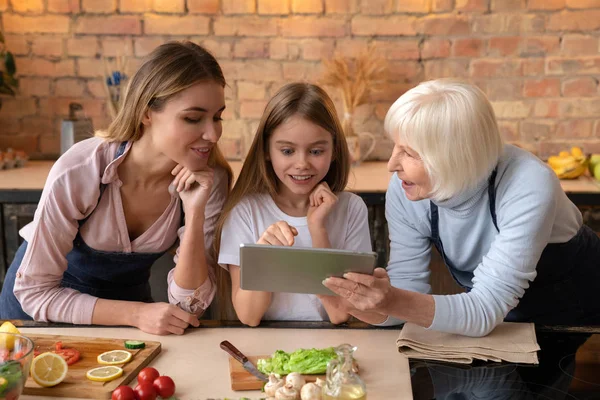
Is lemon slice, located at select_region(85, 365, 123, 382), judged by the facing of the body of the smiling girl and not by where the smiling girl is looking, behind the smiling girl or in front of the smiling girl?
in front

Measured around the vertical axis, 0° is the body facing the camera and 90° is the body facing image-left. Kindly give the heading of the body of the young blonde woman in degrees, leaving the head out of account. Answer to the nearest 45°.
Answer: approximately 315°

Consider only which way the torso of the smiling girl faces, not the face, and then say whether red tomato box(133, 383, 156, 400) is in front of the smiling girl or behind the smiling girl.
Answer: in front

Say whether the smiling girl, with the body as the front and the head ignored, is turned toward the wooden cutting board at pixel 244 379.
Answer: yes

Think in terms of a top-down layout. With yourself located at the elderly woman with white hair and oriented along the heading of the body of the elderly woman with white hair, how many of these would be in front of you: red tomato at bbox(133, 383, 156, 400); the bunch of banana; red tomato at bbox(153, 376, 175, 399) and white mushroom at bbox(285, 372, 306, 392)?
3

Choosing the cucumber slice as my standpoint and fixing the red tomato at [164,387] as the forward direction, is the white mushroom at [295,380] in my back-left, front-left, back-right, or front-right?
front-left

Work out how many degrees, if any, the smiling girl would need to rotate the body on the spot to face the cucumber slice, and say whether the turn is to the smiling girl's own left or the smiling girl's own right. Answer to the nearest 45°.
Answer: approximately 45° to the smiling girl's own right

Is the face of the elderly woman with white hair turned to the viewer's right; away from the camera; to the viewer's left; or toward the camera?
to the viewer's left

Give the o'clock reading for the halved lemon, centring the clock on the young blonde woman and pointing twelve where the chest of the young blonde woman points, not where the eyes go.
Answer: The halved lemon is roughly at 2 o'clock from the young blonde woman.

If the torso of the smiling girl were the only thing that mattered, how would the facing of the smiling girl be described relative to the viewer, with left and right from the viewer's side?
facing the viewer

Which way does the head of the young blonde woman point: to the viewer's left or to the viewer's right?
to the viewer's right

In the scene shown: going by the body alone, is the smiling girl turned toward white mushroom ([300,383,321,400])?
yes

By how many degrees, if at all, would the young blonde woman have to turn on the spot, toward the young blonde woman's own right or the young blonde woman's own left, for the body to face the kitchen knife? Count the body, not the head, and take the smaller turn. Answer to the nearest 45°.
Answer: approximately 45° to the young blonde woman's own right

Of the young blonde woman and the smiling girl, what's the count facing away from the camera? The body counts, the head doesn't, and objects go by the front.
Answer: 0

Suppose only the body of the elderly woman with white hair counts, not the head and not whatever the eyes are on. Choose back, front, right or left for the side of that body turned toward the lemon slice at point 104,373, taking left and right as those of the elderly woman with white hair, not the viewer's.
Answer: front

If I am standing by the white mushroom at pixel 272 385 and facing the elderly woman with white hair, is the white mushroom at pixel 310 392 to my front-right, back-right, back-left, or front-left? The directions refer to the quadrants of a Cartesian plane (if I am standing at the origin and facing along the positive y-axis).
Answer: front-right

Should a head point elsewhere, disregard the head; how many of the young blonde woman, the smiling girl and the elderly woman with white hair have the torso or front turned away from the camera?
0

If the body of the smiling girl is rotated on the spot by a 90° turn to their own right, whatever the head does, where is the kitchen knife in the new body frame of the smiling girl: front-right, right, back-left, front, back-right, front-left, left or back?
left
